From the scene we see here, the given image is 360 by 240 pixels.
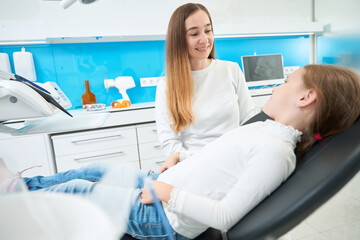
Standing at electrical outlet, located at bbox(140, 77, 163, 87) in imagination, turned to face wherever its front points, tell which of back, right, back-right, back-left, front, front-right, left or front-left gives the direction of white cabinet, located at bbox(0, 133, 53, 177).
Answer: front-right

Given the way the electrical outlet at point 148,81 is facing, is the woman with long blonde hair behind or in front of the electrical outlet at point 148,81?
in front

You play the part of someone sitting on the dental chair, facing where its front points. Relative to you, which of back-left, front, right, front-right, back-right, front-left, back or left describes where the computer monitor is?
right

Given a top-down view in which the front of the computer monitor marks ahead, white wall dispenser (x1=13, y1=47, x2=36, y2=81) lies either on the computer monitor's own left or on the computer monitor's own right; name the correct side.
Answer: on the computer monitor's own right

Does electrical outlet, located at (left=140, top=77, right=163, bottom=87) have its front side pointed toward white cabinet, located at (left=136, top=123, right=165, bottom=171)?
yes

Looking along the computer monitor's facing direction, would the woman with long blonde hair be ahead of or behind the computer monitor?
ahead

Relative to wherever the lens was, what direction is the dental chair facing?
facing to the left of the viewer

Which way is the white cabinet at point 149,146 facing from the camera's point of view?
toward the camera

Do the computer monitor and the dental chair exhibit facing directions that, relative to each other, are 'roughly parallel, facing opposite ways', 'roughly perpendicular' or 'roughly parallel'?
roughly perpendicular

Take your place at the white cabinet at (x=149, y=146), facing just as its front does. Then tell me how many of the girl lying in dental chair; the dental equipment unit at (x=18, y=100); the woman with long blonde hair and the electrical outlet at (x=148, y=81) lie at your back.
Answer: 1

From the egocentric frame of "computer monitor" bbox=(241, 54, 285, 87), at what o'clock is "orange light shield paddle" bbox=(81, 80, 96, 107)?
The orange light shield paddle is roughly at 2 o'clock from the computer monitor.
